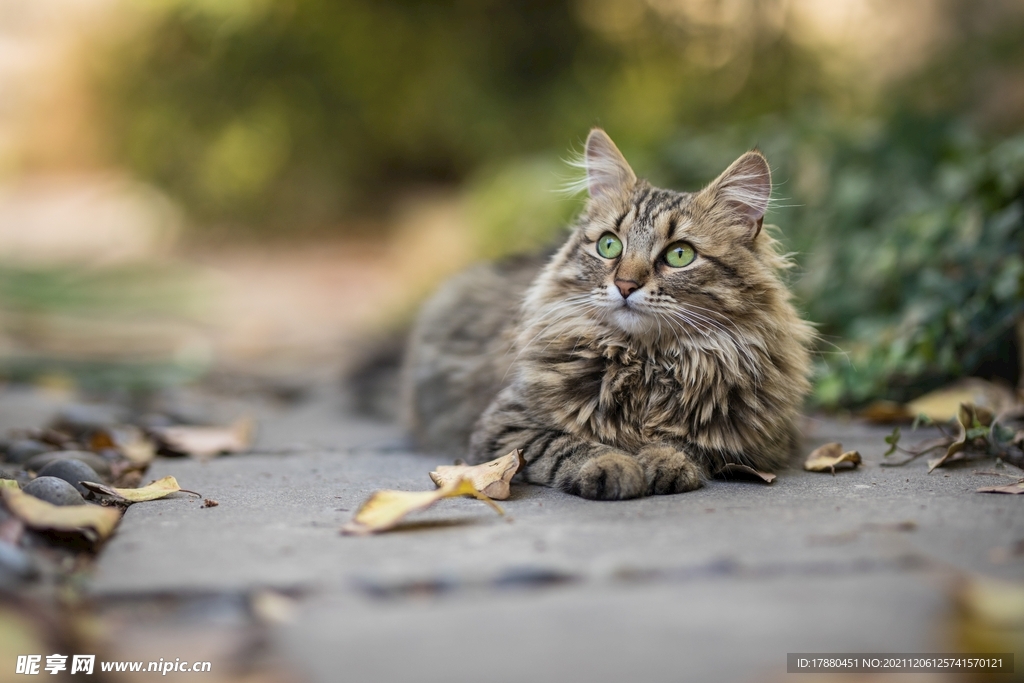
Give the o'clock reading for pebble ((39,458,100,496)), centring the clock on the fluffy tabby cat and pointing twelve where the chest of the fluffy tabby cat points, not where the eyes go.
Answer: The pebble is roughly at 4 o'clock from the fluffy tabby cat.

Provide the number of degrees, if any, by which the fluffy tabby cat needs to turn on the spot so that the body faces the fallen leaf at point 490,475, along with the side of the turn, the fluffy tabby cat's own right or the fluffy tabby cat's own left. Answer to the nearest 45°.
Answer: approximately 90° to the fluffy tabby cat's own right

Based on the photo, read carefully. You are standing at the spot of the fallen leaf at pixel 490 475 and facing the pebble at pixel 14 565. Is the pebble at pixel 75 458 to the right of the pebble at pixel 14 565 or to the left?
right

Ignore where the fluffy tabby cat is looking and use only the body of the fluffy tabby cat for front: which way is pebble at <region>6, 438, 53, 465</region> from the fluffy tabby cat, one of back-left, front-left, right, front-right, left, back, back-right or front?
back-right

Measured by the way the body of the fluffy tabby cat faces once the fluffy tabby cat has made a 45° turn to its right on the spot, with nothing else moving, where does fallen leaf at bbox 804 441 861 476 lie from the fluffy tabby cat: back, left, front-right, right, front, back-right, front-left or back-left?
left

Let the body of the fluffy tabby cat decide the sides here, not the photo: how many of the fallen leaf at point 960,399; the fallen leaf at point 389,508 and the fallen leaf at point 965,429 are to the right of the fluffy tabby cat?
1

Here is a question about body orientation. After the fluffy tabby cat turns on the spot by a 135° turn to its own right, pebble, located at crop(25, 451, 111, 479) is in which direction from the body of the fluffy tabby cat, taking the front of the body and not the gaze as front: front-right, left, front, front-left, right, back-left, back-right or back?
front

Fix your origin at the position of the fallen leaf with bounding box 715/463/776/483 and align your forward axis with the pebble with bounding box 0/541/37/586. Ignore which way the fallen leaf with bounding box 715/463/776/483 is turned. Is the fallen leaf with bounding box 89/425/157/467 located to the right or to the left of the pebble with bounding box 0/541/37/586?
right

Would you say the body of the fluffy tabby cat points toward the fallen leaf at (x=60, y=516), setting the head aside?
no

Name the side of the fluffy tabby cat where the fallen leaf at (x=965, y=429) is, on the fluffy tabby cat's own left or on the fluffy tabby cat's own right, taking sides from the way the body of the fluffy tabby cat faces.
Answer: on the fluffy tabby cat's own left

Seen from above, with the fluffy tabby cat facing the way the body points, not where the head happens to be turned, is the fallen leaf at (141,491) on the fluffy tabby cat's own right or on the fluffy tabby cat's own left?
on the fluffy tabby cat's own right

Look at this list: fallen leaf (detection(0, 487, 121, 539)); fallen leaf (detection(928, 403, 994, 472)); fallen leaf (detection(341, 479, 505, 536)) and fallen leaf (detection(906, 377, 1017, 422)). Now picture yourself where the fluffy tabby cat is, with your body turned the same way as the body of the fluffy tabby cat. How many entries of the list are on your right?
2

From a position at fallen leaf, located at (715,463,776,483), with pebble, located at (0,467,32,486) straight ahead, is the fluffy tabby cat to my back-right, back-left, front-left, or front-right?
front-right

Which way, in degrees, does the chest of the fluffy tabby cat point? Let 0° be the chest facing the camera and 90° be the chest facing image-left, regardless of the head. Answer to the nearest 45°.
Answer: approximately 315°

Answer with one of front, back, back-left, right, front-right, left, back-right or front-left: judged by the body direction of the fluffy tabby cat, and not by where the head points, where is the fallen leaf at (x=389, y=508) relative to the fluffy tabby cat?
right

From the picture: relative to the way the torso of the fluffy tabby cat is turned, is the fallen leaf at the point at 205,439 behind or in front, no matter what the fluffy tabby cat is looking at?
behind

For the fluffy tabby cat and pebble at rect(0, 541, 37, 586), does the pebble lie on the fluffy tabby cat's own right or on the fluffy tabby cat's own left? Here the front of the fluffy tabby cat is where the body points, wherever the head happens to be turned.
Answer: on the fluffy tabby cat's own right
